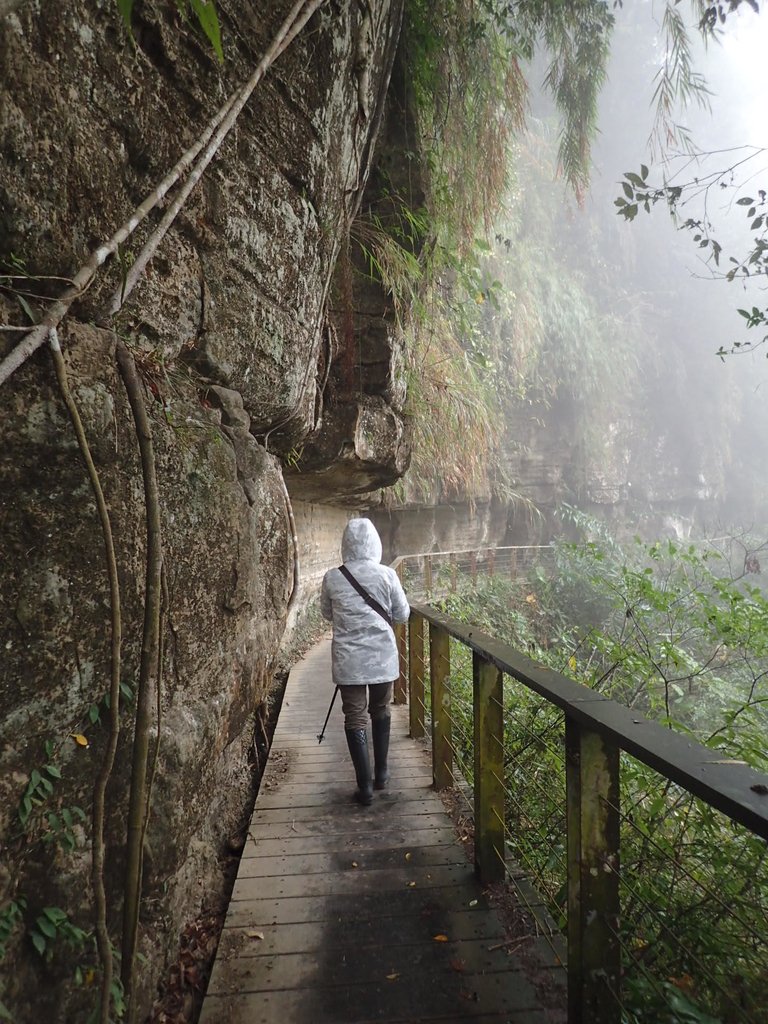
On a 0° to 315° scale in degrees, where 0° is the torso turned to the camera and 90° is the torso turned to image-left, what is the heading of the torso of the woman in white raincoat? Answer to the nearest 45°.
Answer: approximately 180°

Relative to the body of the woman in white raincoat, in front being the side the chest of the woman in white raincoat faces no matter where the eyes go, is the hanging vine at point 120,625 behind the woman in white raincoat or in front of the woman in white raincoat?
behind

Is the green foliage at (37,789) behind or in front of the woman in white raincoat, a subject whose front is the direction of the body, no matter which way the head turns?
behind
